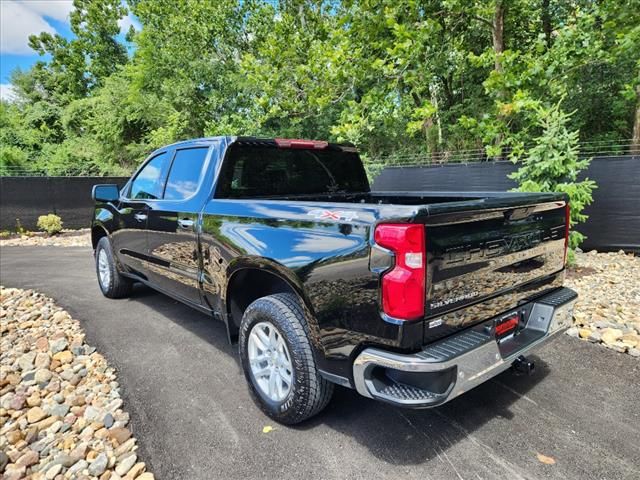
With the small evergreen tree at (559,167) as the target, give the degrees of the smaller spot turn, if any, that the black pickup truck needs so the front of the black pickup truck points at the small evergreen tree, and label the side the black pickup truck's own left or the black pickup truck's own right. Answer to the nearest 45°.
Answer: approximately 90° to the black pickup truck's own right

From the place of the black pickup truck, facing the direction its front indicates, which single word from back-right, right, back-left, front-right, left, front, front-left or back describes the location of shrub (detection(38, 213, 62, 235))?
front

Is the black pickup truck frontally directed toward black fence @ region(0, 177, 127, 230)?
yes

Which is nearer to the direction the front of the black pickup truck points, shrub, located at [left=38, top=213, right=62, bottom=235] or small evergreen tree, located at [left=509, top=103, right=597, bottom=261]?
the shrub

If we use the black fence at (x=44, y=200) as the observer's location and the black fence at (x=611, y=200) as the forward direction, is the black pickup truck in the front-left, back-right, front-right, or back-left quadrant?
front-right

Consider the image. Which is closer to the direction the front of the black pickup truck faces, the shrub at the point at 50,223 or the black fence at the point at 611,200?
the shrub

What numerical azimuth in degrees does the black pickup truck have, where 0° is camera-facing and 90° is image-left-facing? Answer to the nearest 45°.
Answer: approximately 135°

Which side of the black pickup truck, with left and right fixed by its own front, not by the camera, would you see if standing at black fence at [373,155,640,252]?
right

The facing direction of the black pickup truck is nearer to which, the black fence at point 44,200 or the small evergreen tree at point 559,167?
the black fence
